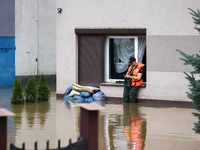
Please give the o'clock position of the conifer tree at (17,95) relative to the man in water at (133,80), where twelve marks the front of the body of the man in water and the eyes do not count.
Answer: The conifer tree is roughly at 1 o'clock from the man in water.

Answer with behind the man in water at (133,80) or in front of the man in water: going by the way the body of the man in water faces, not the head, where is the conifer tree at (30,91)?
in front

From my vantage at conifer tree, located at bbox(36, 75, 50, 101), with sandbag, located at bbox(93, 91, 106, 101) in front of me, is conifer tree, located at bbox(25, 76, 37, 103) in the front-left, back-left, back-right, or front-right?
back-right

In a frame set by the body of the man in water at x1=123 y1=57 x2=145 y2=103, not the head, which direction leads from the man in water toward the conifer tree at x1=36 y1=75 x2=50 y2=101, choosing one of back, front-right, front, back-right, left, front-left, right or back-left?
front-right

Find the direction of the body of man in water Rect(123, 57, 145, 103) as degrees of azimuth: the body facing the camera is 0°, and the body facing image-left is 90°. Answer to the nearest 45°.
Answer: approximately 45°

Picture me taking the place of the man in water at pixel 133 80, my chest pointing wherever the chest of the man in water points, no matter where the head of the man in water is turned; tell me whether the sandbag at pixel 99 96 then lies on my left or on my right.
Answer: on my right
